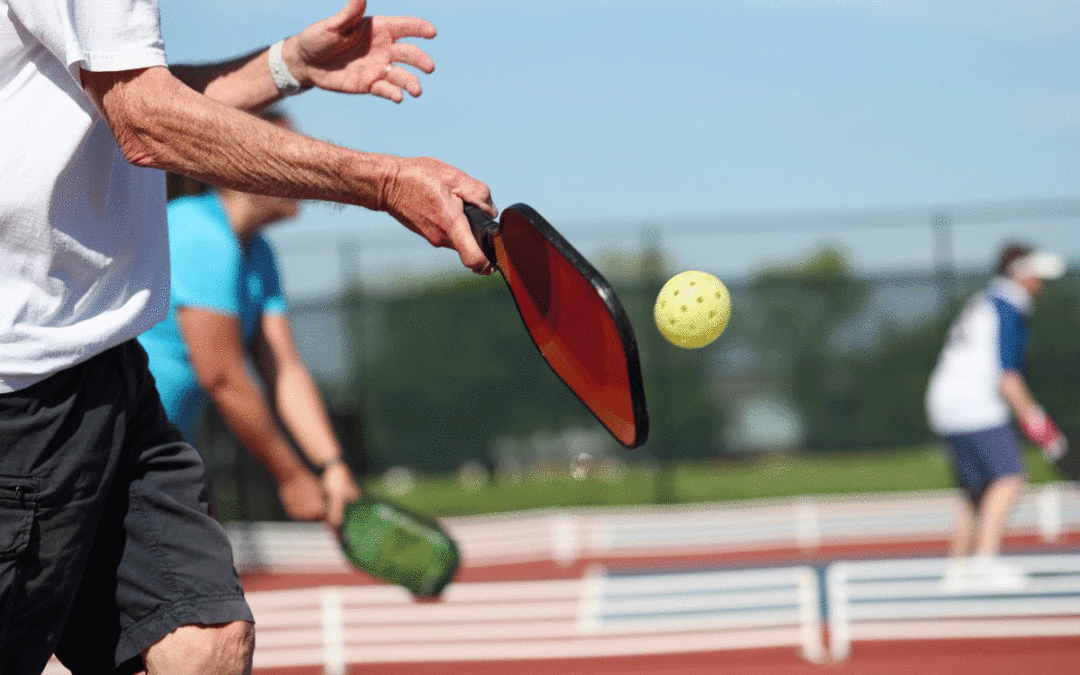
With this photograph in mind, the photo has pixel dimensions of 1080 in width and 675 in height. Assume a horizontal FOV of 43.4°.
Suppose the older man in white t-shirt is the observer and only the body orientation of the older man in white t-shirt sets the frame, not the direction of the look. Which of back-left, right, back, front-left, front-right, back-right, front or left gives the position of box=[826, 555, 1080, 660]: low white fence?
front-left

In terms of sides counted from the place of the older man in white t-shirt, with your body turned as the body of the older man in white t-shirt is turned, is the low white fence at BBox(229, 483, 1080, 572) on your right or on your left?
on your left

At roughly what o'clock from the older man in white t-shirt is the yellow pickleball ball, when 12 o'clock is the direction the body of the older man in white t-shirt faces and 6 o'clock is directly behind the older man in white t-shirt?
The yellow pickleball ball is roughly at 11 o'clock from the older man in white t-shirt.

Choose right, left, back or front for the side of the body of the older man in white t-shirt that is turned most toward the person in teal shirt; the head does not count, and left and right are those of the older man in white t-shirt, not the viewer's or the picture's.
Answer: left

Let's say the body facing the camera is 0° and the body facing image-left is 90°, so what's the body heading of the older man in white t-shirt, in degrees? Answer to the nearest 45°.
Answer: approximately 270°

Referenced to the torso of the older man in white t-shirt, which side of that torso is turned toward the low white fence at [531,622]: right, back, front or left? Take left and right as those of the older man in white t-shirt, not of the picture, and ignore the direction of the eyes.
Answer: left

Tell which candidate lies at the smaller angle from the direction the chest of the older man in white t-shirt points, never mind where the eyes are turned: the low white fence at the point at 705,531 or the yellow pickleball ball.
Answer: the yellow pickleball ball
